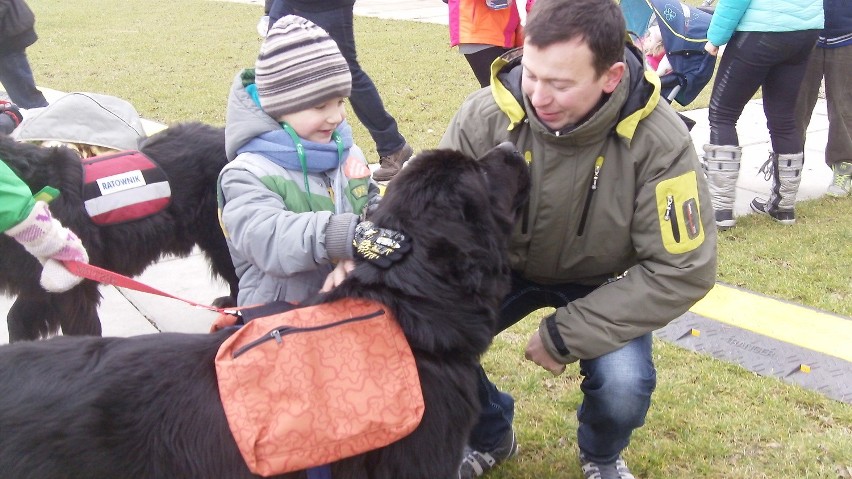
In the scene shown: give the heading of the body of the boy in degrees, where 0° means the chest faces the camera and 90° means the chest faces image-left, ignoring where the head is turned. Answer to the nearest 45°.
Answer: approximately 315°

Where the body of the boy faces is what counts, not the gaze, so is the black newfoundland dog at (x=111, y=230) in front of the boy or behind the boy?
behind

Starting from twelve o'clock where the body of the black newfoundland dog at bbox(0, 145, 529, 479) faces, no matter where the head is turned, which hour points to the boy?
The boy is roughly at 9 o'clock from the black newfoundland dog.

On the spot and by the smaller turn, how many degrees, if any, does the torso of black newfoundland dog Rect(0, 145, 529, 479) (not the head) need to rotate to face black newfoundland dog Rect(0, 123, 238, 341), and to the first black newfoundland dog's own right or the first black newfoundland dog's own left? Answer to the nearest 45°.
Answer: approximately 135° to the first black newfoundland dog's own left

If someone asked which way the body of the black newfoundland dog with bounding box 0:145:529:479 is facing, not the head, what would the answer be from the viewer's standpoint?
to the viewer's right
